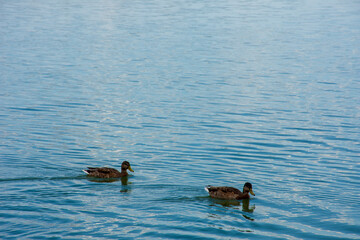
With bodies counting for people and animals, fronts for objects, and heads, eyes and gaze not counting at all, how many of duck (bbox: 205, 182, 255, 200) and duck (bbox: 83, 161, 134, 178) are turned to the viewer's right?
2

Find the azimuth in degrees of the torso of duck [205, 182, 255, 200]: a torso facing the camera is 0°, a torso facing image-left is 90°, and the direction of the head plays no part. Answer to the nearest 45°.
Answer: approximately 270°

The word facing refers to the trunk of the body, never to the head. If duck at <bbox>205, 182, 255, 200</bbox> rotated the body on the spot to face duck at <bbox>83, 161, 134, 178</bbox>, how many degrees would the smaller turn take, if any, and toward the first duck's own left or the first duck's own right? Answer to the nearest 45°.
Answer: approximately 180°

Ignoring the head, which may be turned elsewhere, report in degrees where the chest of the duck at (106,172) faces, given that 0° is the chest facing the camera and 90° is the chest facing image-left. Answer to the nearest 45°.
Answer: approximately 270°

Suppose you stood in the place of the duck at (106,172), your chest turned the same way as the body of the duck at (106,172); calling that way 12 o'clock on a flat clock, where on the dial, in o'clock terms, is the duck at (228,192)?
the duck at (228,192) is roughly at 1 o'clock from the duck at (106,172).
